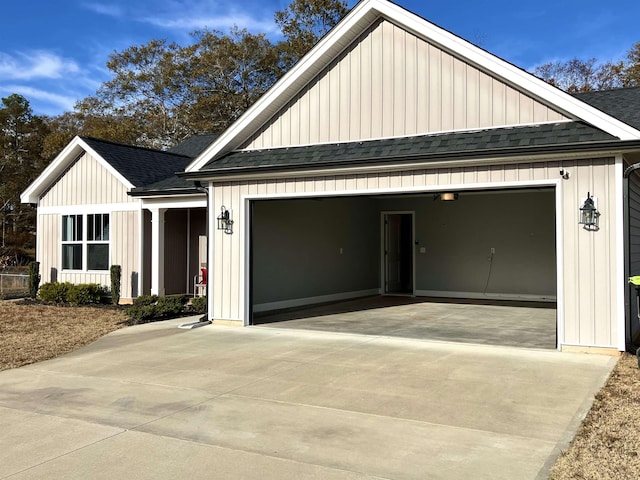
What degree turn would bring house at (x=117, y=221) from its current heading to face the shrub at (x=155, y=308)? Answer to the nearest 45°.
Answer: approximately 45° to its left

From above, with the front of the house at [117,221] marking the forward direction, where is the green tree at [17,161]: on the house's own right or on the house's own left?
on the house's own right

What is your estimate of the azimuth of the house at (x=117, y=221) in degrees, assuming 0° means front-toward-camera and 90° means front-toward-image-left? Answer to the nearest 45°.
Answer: approximately 45°

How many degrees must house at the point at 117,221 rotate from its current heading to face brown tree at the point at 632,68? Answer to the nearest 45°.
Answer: approximately 135° to its left

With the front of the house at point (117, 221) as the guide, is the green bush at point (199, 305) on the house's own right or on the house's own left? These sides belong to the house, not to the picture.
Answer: on the house's own left

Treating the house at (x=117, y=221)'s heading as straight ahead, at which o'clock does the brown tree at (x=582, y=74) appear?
The brown tree is roughly at 7 o'clock from the house.

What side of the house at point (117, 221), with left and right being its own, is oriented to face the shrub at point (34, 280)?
right

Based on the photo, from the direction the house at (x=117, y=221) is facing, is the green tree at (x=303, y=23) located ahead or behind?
behind
